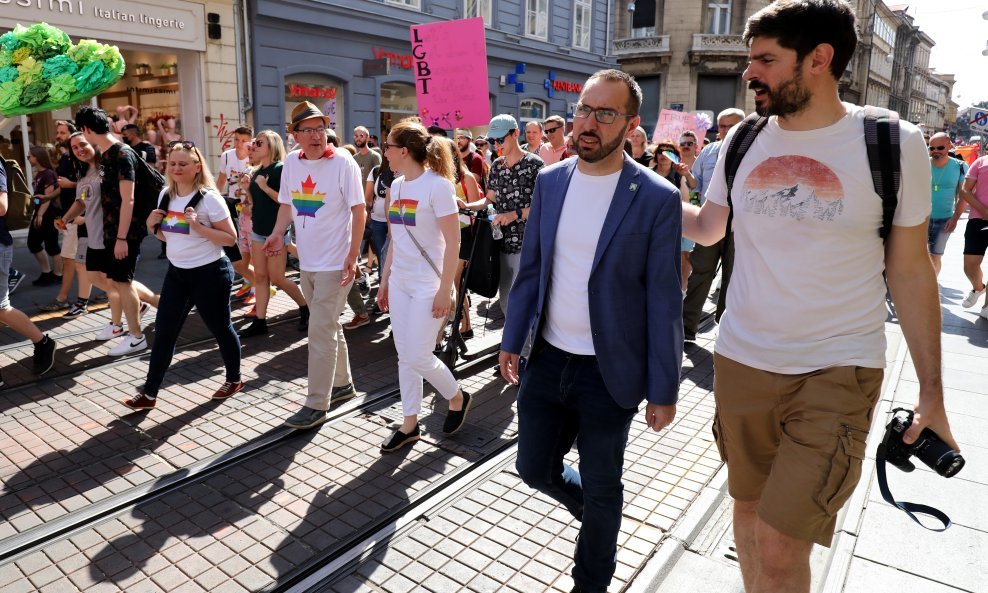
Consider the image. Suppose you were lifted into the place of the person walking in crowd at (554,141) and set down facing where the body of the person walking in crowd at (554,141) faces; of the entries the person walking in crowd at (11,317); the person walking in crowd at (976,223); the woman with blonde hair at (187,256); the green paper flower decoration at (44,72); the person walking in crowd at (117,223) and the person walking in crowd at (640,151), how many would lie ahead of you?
4

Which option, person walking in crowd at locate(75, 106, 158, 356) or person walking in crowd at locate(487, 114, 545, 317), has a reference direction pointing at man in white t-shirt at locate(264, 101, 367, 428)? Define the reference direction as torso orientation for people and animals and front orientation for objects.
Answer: person walking in crowd at locate(487, 114, 545, 317)

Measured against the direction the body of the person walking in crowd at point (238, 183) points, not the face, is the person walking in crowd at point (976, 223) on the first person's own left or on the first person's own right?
on the first person's own left

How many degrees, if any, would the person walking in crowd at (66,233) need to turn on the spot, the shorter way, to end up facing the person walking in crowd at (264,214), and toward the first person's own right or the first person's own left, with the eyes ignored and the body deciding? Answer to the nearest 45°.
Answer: approximately 135° to the first person's own left

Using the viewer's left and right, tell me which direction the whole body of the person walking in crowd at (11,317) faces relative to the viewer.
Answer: facing to the left of the viewer

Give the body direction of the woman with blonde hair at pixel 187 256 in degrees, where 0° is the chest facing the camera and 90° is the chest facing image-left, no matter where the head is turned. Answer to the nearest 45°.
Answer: approximately 45°

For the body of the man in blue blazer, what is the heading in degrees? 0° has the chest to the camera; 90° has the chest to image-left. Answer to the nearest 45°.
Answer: approximately 45°

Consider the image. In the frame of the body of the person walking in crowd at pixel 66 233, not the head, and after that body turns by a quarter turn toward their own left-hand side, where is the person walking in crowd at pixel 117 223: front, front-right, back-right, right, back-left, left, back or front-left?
front

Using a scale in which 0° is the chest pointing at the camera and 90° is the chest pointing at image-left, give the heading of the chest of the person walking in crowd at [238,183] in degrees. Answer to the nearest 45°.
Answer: approximately 45°
